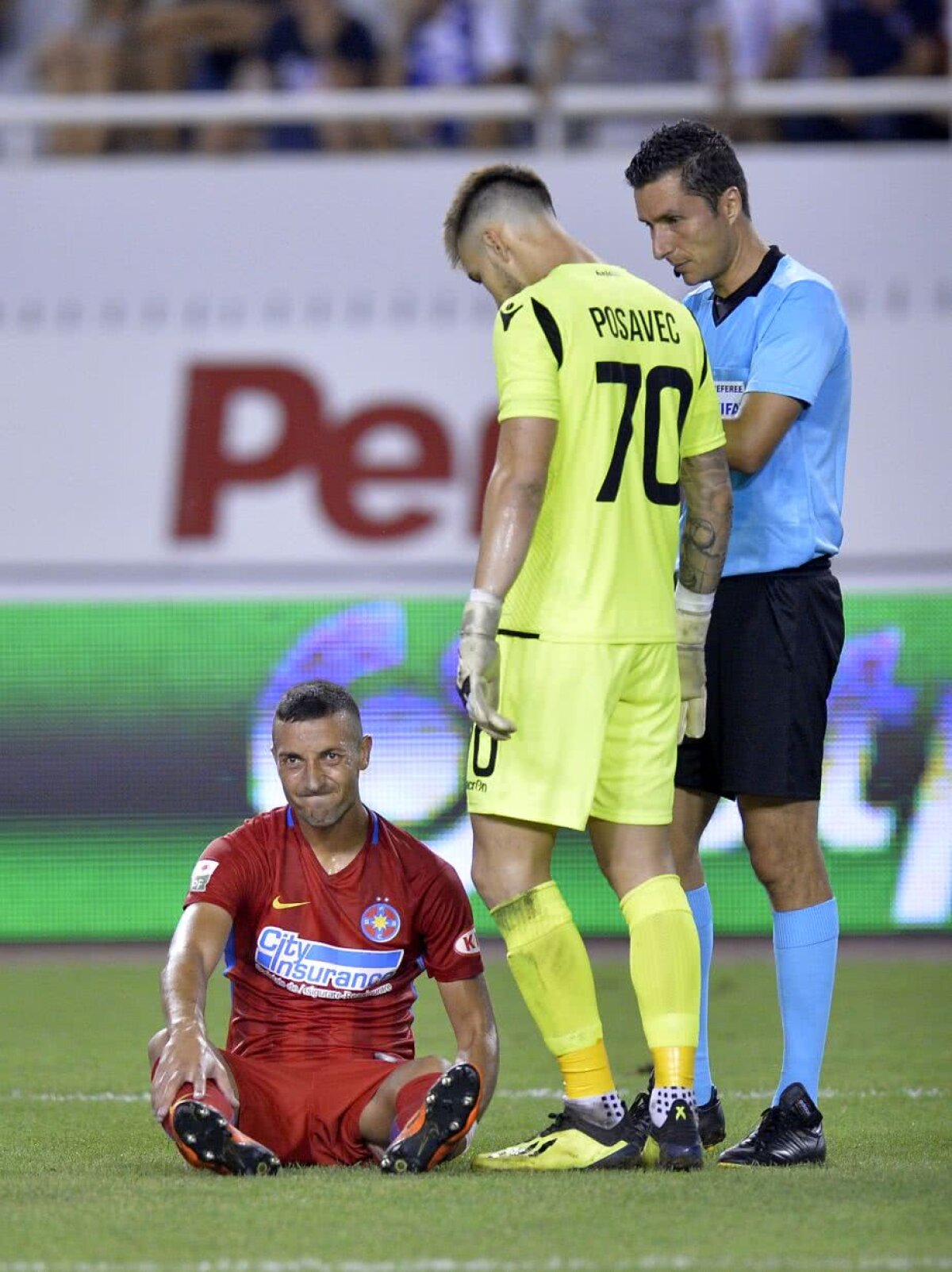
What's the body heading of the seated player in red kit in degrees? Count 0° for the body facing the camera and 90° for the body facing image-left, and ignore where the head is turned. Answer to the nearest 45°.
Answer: approximately 0°

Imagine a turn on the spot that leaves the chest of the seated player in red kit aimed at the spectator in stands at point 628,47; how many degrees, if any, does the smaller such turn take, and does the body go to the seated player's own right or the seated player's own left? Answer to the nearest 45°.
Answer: approximately 180°

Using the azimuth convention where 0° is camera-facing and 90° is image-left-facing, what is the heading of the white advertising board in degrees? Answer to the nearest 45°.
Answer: approximately 0°

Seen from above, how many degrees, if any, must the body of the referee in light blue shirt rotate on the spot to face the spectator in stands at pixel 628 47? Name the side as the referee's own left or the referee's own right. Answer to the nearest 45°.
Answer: approximately 135° to the referee's own right

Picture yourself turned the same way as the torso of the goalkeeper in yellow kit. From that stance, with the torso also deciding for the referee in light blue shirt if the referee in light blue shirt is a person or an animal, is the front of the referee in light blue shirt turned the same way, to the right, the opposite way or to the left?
to the left

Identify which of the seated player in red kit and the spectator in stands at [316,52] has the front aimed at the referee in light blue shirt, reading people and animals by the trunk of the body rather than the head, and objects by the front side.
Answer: the spectator in stands

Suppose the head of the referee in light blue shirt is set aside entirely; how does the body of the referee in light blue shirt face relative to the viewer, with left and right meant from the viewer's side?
facing the viewer and to the left of the viewer
